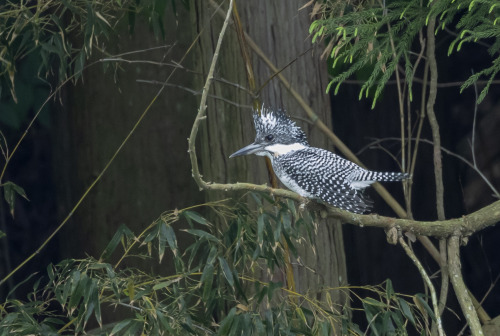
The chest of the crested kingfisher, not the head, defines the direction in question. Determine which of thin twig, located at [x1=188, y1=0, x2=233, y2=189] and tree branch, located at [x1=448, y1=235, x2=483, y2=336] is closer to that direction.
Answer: the thin twig

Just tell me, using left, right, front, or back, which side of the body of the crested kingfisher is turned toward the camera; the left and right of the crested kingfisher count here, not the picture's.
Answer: left

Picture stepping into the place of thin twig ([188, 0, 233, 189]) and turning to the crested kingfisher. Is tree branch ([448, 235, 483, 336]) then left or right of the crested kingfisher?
right
